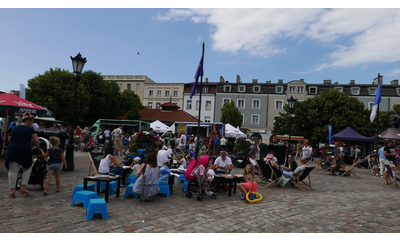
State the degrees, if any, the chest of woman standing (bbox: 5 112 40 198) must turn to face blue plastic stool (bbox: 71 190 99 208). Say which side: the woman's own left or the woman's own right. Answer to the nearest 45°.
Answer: approximately 90° to the woman's own right

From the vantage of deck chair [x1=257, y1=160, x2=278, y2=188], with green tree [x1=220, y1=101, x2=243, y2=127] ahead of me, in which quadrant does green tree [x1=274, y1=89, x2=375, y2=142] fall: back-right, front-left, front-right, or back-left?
front-right

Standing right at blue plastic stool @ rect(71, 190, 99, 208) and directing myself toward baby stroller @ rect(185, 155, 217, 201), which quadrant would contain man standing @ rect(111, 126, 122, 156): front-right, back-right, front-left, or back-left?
front-left

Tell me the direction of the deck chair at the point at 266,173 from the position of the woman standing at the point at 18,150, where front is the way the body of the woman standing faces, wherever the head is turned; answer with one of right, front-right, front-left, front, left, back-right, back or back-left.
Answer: front-right

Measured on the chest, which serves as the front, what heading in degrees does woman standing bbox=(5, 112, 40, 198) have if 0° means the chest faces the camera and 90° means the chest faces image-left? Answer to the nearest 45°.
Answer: approximately 225°

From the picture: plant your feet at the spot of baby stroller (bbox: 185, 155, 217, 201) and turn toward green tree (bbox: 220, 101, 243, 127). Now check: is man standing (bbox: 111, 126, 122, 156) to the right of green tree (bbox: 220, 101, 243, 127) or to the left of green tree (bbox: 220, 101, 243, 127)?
left

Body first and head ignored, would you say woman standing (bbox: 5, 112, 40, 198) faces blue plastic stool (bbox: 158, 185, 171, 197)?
no

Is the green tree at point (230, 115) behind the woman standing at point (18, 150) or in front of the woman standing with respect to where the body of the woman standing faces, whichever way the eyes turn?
in front

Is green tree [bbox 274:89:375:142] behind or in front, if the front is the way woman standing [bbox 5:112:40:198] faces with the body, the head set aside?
in front

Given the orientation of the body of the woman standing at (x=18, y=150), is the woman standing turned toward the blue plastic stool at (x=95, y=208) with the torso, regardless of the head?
no

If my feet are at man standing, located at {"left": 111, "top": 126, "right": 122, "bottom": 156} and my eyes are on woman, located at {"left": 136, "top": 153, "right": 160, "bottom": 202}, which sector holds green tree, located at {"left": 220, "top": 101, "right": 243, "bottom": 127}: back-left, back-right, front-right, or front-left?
back-left

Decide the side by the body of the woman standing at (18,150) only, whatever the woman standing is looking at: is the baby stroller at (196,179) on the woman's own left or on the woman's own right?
on the woman's own right

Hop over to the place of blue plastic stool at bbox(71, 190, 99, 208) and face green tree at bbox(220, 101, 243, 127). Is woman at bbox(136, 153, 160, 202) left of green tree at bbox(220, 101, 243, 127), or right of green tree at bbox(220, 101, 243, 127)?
right
